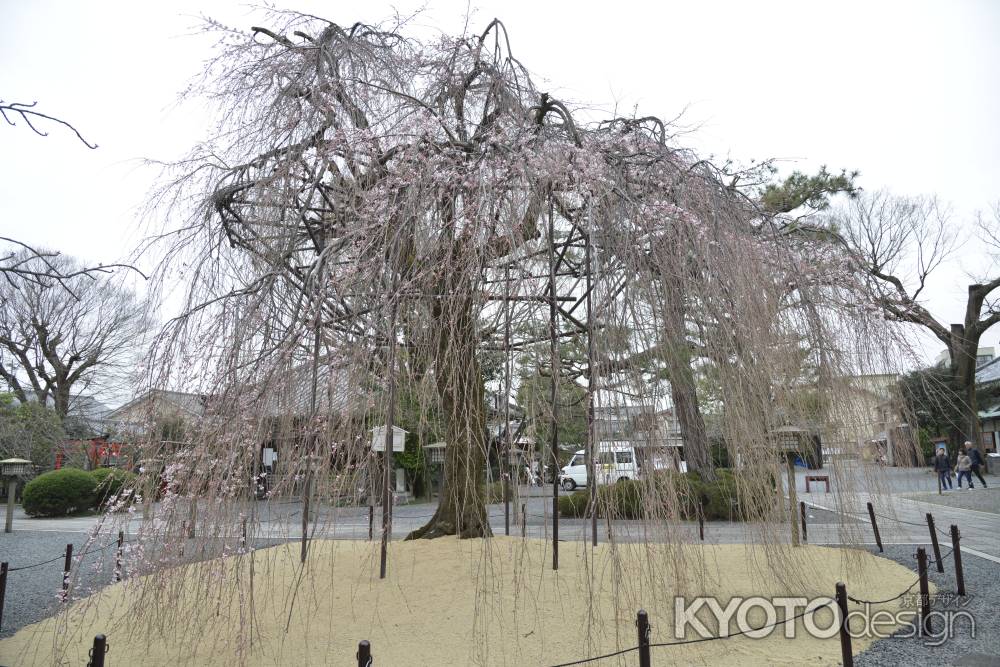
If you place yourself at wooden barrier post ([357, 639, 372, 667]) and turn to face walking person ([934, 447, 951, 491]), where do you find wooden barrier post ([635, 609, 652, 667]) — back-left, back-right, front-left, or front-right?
front-right

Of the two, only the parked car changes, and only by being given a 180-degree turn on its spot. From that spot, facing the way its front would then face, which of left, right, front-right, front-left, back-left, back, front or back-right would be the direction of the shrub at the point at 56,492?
back-right

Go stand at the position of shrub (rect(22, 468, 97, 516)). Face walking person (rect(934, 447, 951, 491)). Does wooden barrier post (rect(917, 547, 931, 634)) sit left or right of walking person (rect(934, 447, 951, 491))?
right

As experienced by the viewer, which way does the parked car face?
facing to the left of the viewer

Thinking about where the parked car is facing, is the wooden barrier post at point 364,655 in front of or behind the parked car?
in front

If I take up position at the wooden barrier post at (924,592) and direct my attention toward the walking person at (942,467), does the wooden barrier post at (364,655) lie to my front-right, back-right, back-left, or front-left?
back-left
